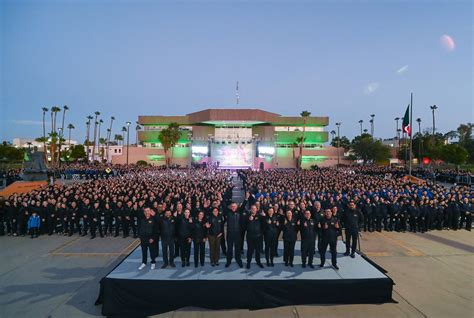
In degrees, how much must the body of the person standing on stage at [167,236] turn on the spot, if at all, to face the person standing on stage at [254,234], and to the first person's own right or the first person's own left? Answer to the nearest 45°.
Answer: approximately 90° to the first person's own left

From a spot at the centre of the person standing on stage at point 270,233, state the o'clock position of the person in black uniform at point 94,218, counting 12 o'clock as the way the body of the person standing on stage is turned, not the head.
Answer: The person in black uniform is roughly at 4 o'clock from the person standing on stage.

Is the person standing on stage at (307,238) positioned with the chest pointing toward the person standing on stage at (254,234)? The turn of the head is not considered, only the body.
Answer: no

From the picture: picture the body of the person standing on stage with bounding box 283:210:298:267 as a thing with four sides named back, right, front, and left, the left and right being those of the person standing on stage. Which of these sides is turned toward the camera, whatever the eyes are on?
front

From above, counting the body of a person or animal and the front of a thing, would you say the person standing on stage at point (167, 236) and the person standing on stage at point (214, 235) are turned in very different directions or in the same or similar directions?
same or similar directions

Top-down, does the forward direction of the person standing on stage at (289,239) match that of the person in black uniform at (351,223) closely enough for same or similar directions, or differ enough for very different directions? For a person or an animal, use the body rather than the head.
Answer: same or similar directions

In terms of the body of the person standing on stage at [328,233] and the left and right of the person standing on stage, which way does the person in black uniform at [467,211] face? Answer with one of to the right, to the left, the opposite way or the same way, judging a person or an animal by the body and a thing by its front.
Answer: the same way

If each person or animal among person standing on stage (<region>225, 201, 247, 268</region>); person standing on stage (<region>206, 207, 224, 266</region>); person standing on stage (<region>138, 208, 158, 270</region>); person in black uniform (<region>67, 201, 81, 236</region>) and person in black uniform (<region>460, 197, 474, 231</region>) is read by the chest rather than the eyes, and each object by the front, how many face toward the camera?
5

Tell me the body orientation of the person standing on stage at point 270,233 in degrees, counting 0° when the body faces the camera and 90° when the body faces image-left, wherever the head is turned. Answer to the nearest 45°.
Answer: approximately 0°

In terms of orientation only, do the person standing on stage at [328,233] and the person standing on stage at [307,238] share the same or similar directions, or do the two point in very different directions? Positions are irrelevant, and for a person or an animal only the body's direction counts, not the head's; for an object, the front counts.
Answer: same or similar directions

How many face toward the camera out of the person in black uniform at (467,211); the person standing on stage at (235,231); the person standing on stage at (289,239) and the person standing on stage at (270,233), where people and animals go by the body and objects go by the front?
4

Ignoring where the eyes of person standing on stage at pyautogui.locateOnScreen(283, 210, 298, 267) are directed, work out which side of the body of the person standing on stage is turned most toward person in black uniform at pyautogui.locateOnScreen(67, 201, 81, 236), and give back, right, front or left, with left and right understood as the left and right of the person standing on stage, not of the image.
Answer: right

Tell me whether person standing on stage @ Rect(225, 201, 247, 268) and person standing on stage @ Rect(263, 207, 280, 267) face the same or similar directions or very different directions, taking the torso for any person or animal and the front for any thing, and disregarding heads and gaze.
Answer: same or similar directions

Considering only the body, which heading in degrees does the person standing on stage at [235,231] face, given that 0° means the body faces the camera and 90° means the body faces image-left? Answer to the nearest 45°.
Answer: approximately 0°

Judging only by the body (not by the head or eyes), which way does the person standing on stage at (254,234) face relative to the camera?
toward the camera

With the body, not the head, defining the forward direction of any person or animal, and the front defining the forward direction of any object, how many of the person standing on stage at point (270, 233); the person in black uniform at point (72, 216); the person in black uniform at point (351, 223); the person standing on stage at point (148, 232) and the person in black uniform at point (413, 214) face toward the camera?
5

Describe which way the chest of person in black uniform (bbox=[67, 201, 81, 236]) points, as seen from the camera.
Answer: toward the camera

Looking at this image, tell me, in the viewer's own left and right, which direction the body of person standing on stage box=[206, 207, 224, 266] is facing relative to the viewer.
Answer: facing the viewer
